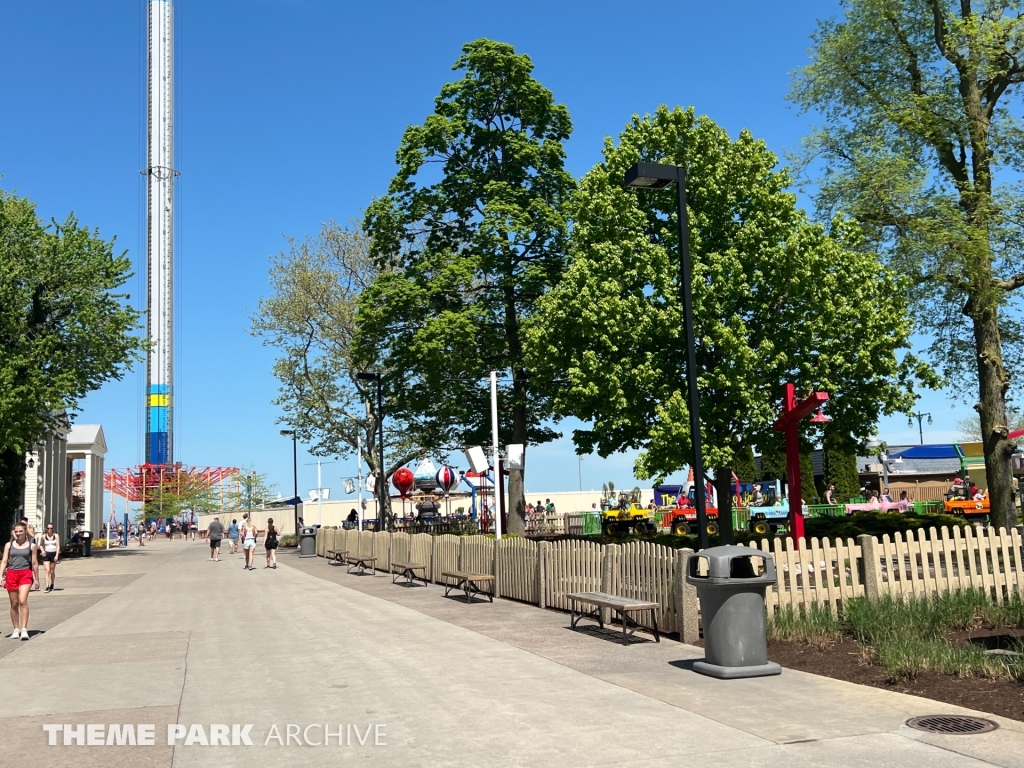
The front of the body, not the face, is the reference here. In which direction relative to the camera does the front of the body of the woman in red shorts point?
toward the camera

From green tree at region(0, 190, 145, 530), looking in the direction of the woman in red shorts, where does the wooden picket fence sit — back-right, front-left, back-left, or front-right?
front-left

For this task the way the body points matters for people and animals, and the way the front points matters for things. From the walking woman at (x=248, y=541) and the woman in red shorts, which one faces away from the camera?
the walking woman

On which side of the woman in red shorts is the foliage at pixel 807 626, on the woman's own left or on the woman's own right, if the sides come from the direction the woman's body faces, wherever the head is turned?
on the woman's own left

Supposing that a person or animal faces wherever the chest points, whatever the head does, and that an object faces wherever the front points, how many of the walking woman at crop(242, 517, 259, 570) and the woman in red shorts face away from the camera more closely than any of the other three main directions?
1

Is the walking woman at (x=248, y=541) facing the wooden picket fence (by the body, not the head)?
no

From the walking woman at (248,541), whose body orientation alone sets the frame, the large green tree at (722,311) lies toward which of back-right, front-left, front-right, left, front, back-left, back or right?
back-right

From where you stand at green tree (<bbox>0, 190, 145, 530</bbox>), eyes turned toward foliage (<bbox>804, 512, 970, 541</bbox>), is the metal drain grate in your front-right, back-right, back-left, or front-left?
front-right

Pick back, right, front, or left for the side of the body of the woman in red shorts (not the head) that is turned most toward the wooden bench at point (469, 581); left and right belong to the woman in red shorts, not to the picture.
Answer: left

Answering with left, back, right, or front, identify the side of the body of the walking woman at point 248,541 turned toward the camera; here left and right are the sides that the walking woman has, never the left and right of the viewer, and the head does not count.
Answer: back

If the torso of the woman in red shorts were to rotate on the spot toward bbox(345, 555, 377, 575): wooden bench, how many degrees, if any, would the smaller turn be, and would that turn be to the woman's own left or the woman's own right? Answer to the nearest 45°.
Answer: approximately 135° to the woman's own left

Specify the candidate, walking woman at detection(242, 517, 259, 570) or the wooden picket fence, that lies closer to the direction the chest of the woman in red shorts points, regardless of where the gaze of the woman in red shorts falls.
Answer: the wooden picket fence

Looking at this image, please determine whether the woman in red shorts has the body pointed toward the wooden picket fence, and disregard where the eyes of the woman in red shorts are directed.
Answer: no

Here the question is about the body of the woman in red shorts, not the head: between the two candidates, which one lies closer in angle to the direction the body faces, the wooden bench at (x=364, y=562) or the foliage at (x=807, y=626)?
the foliage
